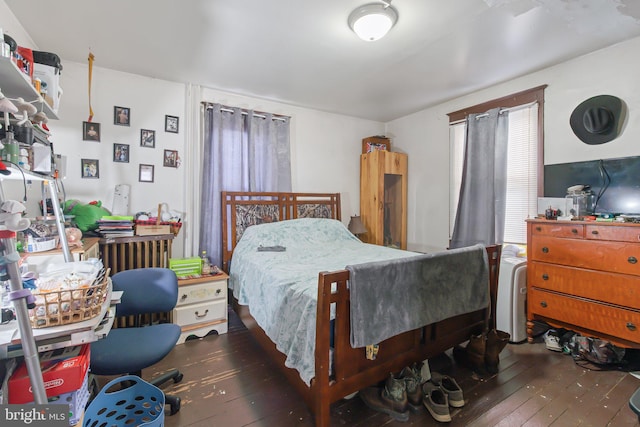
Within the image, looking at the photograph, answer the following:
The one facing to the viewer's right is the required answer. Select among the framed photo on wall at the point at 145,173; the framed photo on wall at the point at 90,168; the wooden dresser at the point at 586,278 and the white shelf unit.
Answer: the white shelf unit

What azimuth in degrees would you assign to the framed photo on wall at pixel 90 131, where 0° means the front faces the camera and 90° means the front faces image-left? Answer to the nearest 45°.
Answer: approximately 0°

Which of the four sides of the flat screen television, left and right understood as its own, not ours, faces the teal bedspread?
front

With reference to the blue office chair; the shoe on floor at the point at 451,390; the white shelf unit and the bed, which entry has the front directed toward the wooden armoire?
the white shelf unit

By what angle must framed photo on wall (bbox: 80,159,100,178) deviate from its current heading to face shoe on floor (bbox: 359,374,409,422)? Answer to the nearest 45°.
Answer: approximately 45° to its left

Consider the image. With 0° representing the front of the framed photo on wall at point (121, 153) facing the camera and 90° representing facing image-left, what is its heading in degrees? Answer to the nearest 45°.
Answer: approximately 0°

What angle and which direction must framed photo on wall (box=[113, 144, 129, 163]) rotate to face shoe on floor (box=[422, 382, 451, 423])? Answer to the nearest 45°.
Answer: approximately 45° to its left

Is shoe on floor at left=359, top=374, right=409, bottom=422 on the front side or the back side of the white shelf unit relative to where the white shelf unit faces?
on the front side

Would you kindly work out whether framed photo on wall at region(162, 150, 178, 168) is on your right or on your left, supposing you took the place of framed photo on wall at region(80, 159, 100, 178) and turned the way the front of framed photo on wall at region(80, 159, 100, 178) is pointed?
on your left

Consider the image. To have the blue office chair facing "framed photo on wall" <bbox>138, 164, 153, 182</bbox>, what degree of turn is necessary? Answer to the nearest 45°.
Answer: approximately 135° to its right
